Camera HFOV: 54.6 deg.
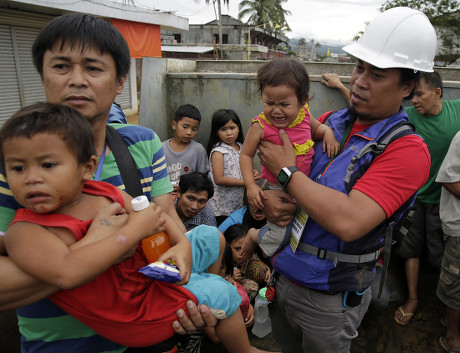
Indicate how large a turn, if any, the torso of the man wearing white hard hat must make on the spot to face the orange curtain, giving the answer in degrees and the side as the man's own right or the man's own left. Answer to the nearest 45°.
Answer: approximately 90° to the man's own right

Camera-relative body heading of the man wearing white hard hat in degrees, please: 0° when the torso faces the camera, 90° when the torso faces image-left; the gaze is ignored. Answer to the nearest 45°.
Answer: approximately 45°
